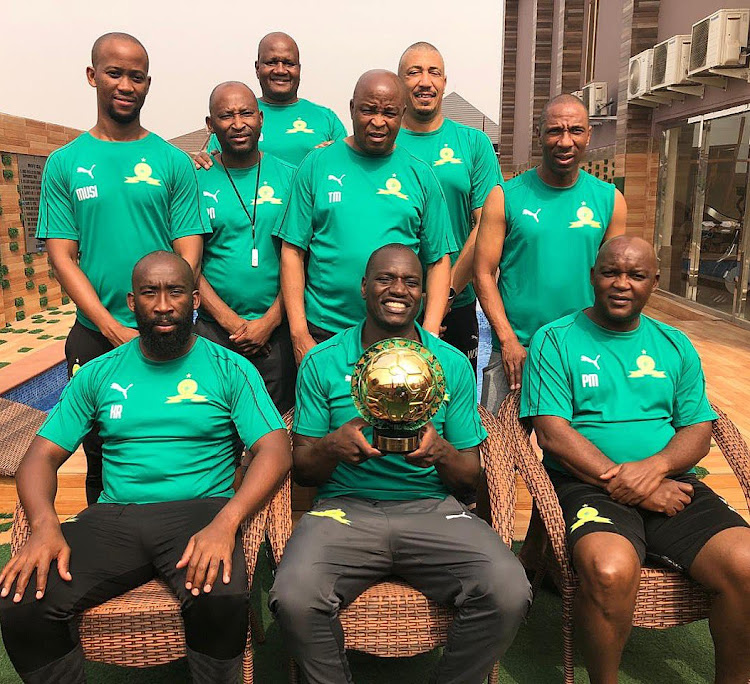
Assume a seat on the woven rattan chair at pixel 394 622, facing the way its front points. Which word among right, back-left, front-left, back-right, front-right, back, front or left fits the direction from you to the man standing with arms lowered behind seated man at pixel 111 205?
back-right

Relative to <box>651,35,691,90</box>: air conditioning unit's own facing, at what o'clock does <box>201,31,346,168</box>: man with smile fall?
The man with smile is roughly at 11 o'clock from the air conditioning unit.

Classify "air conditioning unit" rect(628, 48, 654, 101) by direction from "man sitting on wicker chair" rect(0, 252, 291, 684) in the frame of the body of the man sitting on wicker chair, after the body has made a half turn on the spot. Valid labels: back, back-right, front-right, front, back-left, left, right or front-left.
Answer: front-right

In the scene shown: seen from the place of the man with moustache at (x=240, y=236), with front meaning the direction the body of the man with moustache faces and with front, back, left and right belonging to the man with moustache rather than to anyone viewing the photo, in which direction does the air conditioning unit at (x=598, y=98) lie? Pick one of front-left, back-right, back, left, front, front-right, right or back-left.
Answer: back-left

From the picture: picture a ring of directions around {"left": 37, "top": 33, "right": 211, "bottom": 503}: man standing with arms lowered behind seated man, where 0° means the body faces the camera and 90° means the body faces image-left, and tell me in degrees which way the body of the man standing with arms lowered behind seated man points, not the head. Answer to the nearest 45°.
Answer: approximately 0°
